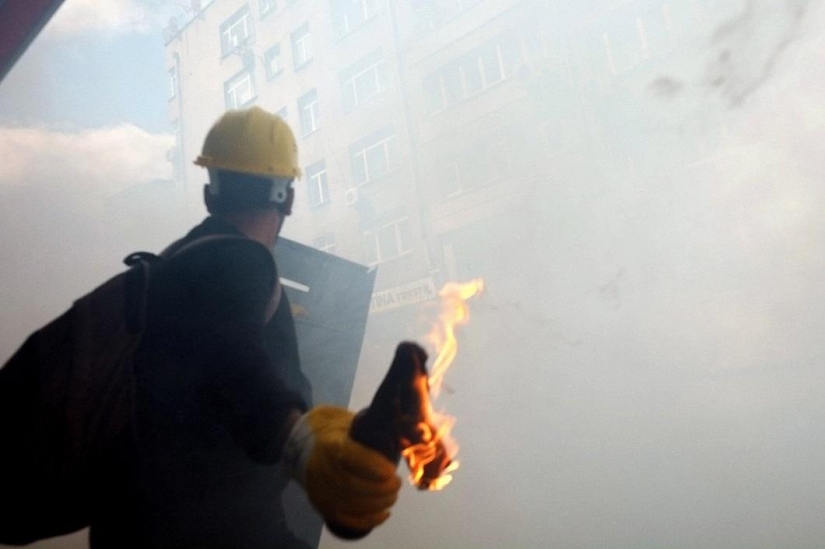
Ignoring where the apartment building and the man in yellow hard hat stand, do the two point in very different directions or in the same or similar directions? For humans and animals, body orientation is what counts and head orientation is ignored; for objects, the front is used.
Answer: very different directions

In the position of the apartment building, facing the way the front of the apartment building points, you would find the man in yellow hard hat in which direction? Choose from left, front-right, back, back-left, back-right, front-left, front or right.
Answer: front-left

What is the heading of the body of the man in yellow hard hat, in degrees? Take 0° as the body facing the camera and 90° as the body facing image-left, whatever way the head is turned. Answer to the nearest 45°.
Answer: approximately 225°

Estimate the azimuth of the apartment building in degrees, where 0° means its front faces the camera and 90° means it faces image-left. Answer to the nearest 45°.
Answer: approximately 45°

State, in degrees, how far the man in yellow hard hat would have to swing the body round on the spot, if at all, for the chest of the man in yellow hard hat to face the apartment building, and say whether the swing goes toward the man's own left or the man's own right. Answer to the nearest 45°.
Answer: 0° — they already face it
